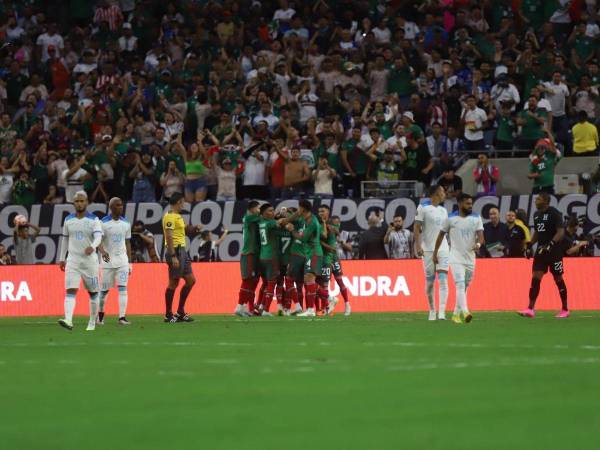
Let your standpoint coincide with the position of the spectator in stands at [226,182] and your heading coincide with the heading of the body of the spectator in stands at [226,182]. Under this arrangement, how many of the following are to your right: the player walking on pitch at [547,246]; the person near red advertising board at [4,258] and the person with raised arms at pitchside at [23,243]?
2

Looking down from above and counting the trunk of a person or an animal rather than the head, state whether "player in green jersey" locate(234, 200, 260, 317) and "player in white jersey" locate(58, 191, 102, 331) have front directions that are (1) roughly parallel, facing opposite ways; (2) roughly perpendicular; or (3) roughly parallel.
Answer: roughly perpendicular

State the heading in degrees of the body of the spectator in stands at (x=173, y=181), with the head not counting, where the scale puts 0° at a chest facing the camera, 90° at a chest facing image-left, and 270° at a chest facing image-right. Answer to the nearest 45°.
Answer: approximately 0°

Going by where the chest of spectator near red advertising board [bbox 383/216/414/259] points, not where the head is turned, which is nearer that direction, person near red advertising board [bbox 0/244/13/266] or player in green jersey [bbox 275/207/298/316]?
the player in green jersey

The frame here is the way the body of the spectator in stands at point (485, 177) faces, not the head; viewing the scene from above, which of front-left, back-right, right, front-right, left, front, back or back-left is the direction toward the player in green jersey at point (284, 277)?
front-right

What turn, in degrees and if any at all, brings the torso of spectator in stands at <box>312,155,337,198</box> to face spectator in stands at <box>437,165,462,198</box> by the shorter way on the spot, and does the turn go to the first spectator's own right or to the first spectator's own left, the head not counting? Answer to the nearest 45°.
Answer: approximately 90° to the first spectator's own left

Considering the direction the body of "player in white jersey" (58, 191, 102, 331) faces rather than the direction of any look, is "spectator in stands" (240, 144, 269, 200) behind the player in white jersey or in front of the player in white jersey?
behind

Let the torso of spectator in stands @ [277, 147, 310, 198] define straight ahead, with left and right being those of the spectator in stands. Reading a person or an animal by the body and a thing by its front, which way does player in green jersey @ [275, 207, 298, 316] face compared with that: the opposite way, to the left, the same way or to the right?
the opposite way

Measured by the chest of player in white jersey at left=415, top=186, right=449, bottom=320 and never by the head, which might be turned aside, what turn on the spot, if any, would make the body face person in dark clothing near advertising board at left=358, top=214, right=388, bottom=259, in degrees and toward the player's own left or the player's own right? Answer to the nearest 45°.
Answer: approximately 135° to the player's own left

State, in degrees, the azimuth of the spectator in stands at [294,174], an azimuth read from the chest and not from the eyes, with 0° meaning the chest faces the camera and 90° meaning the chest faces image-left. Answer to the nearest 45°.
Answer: approximately 0°

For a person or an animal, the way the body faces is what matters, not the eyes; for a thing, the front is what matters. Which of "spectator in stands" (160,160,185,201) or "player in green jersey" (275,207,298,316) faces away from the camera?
the player in green jersey

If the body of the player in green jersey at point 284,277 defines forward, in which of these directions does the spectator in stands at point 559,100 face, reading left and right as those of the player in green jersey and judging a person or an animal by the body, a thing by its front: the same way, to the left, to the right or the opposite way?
the opposite way

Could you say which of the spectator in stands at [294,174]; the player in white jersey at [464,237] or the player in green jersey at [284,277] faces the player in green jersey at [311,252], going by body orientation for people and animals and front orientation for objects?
the spectator in stands
